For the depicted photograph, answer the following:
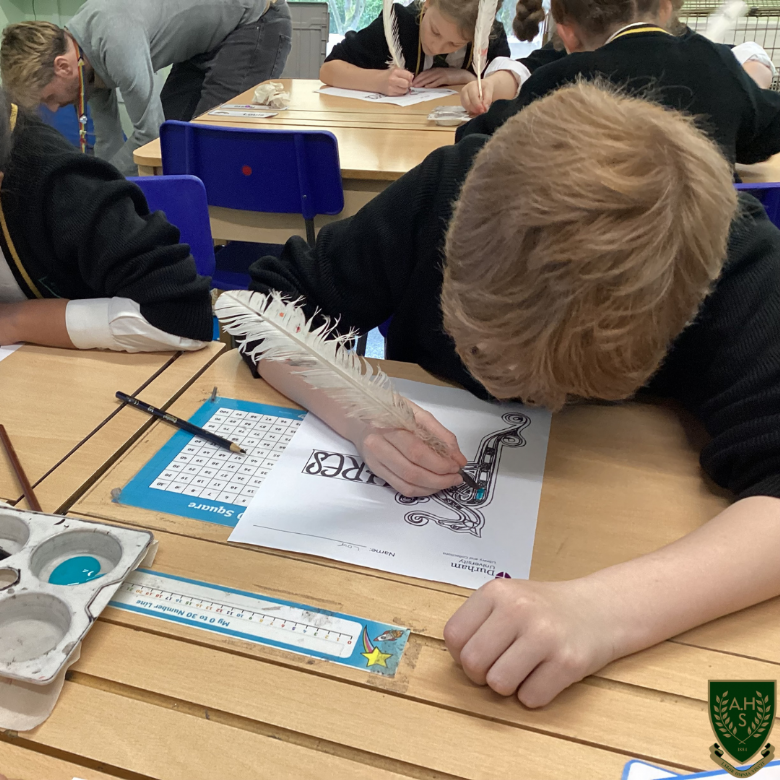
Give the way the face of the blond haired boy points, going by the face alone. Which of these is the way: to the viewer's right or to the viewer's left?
to the viewer's left

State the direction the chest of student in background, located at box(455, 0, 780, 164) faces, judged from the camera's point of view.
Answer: away from the camera

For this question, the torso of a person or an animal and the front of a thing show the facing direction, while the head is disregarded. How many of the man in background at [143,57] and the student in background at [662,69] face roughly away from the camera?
1

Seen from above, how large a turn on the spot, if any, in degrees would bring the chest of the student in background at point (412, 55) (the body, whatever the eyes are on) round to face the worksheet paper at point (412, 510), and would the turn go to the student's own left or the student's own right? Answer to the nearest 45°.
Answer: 0° — they already face it

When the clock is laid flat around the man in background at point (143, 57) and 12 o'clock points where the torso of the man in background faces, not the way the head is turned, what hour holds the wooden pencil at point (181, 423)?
The wooden pencil is roughly at 9 o'clock from the man in background.

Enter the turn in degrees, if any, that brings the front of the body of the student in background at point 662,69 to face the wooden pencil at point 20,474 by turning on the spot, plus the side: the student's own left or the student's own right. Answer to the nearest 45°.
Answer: approximately 135° to the student's own left

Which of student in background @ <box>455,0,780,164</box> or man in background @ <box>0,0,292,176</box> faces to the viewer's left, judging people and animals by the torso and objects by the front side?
man in background @ <box>0,0,292,176</box>

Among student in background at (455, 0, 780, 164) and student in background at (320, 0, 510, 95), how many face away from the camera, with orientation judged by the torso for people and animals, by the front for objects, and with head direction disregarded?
1
